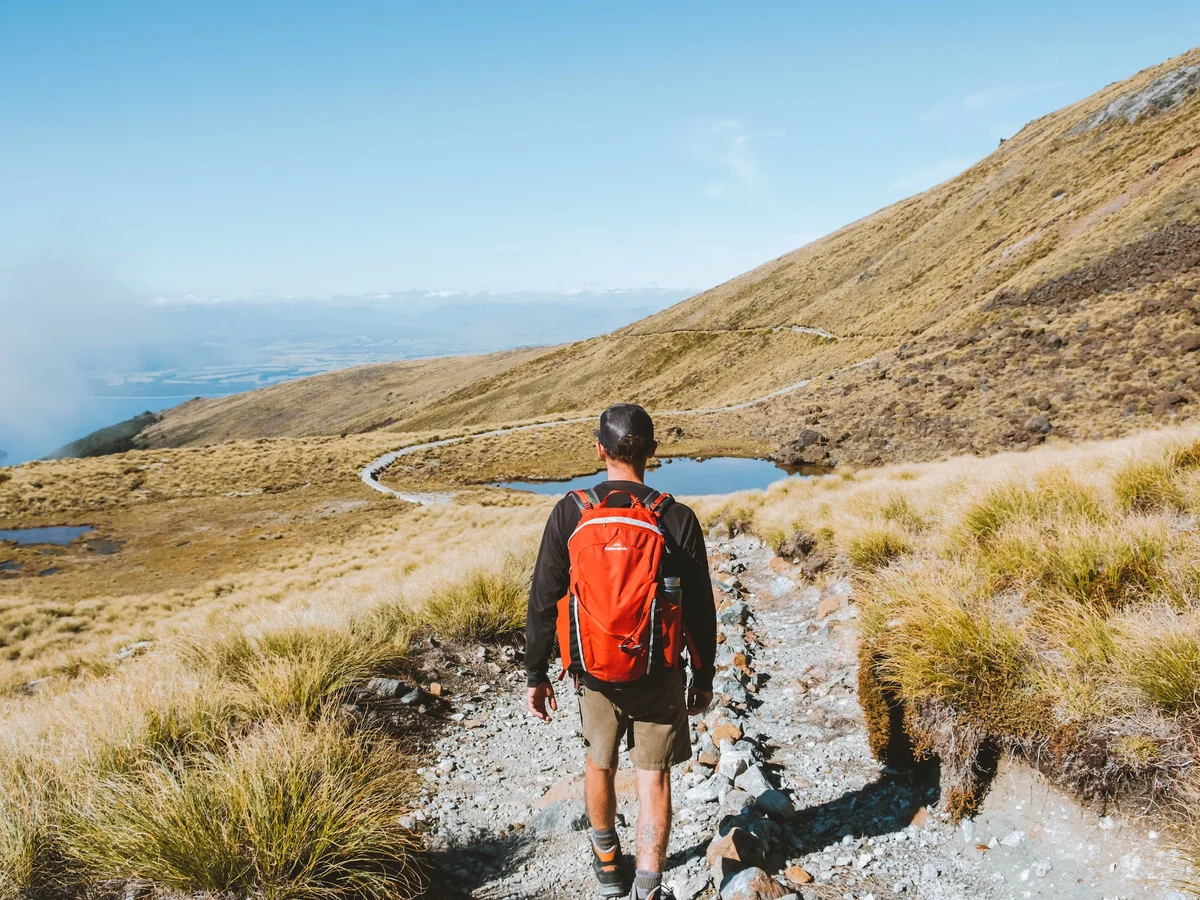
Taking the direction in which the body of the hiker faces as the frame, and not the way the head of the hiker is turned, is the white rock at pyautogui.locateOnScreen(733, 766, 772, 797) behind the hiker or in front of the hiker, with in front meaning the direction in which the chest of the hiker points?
in front

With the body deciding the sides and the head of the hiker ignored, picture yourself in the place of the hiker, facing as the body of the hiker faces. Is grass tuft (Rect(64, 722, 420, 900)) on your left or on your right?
on your left

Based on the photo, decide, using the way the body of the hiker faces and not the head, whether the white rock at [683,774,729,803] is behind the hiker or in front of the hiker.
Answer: in front

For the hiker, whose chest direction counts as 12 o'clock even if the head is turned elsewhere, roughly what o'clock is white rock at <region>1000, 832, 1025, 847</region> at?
The white rock is roughly at 3 o'clock from the hiker.

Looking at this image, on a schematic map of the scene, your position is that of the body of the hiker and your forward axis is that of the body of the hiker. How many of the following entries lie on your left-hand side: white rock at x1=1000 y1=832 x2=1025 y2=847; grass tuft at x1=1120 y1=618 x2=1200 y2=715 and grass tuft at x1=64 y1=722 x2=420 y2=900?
1

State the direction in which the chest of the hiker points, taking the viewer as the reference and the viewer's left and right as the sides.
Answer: facing away from the viewer

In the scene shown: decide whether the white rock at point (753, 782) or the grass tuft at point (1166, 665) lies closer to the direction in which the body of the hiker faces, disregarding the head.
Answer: the white rock

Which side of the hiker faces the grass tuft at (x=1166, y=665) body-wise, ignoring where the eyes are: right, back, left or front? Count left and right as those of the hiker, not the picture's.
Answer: right
